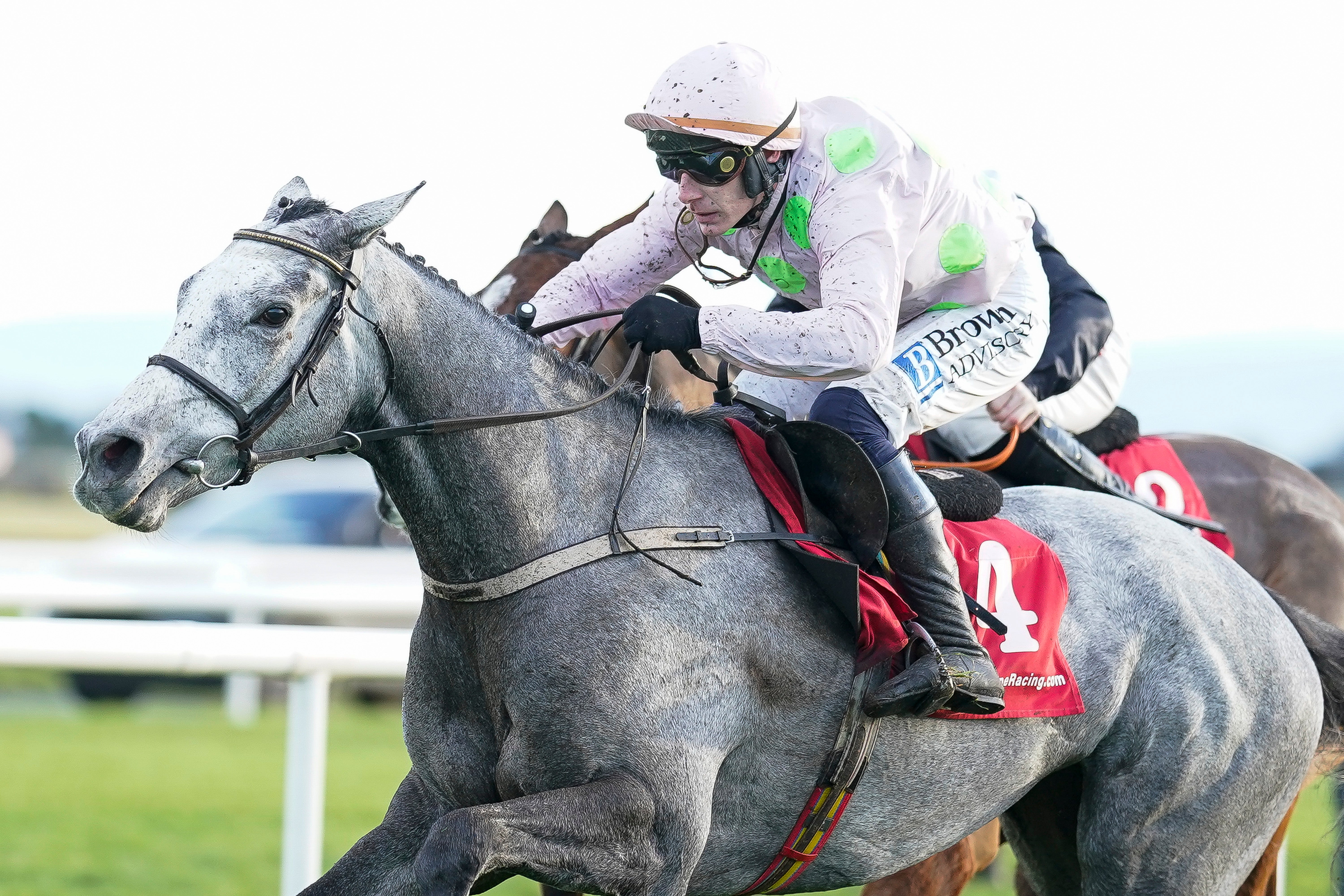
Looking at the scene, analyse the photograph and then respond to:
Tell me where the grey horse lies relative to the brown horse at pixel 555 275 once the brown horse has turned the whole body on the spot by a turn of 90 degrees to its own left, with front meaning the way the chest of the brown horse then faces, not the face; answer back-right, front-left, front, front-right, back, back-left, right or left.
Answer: front

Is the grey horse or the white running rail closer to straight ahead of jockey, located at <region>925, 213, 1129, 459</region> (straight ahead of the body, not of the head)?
the white running rail

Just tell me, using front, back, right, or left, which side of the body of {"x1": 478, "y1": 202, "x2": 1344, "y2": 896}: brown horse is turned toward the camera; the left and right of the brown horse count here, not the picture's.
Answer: left

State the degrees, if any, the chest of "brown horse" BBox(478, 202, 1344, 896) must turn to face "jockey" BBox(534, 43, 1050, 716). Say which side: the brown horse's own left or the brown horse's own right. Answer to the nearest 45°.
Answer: approximately 45° to the brown horse's own left

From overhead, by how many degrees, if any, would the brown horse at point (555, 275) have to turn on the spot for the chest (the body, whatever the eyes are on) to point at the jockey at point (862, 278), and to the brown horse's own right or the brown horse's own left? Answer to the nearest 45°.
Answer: approximately 90° to the brown horse's own left

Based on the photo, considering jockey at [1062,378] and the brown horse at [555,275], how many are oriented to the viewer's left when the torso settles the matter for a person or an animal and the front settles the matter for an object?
2

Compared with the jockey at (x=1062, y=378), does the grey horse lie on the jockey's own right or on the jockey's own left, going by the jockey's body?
on the jockey's own left

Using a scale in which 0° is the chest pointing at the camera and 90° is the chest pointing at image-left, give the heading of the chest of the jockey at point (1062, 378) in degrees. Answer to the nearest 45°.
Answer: approximately 90°
